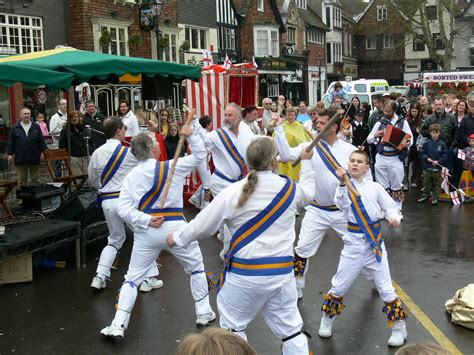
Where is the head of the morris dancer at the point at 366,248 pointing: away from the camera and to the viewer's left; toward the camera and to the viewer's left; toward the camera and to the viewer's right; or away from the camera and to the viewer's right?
toward the camera and to the viewer's left

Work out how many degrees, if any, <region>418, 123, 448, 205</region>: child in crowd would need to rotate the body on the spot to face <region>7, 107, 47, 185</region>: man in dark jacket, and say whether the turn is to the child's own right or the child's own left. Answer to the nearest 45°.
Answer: approximately 90° to the child's own right

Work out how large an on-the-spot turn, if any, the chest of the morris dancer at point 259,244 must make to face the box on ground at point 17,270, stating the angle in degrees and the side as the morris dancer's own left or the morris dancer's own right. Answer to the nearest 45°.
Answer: approximately 45° to the morris dancer's own left

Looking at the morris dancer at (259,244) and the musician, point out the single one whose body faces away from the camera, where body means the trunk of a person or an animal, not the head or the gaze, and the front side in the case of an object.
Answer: the morris dancer

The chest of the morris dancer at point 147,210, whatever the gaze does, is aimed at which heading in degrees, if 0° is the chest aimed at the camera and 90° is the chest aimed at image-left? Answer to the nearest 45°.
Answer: approximately 225°

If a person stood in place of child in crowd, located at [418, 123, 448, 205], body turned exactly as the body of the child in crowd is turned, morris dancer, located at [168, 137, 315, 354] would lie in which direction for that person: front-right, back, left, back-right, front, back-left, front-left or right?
front

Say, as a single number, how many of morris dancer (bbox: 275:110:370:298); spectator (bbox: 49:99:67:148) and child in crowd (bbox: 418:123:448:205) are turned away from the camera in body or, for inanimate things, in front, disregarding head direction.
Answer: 0

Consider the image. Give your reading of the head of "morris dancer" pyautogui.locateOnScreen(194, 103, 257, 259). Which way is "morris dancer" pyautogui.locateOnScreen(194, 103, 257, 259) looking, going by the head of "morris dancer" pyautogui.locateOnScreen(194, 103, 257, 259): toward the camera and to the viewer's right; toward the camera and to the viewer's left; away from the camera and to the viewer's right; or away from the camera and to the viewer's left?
toward the camera and to the viewer's left

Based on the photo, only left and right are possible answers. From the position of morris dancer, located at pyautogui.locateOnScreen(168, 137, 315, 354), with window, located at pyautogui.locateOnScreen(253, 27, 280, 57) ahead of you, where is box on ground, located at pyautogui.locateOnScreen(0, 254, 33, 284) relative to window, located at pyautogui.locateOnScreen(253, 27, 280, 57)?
left

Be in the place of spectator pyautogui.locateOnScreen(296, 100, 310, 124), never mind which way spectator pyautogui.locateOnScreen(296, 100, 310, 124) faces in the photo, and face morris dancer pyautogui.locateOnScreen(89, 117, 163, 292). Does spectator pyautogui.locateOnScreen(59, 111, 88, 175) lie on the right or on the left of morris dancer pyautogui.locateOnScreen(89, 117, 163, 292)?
right

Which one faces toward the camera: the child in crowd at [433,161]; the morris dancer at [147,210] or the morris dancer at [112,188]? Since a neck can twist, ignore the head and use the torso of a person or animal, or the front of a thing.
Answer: the child in crowd

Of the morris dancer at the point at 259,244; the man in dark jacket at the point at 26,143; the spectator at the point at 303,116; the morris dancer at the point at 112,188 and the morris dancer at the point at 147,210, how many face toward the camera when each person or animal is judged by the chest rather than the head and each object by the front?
2

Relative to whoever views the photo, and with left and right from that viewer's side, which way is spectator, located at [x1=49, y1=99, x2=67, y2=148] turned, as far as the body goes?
facing the viewer and to the right of the viewer

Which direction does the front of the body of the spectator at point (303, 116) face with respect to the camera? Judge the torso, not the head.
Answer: toward the camera

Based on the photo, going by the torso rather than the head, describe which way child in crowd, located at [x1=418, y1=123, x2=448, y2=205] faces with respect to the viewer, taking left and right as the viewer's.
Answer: facing the viewer

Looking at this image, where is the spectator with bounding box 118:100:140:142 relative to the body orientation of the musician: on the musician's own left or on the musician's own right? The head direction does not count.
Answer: on the musician's own right

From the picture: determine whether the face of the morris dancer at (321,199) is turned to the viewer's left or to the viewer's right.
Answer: to the viewer's left

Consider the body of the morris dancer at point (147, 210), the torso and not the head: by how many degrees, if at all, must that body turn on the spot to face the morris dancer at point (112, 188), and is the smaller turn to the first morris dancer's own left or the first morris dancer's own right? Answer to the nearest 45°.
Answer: approximately 45° to the first morris dancer's own left
